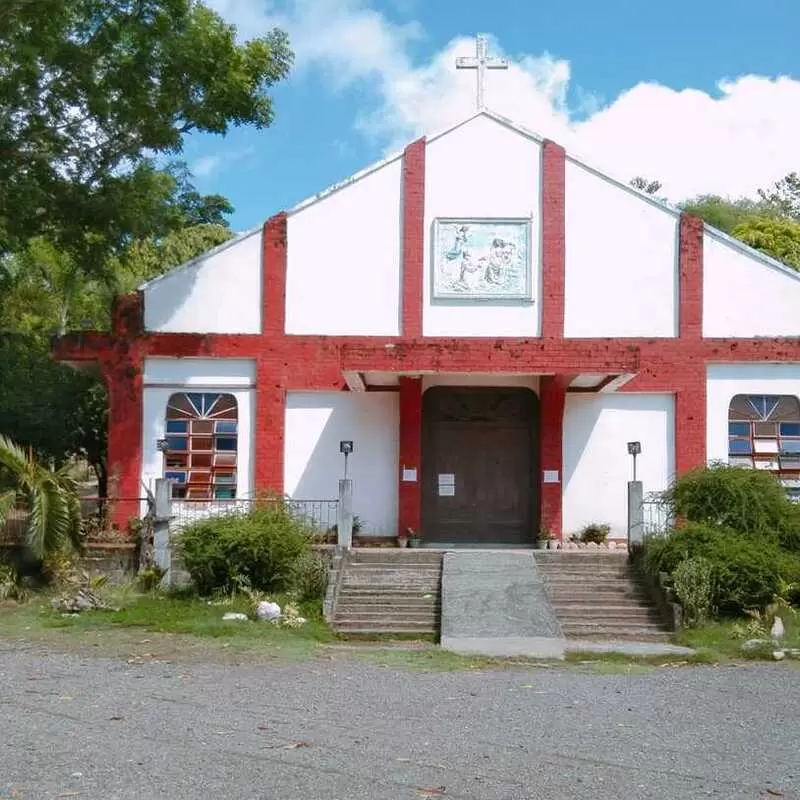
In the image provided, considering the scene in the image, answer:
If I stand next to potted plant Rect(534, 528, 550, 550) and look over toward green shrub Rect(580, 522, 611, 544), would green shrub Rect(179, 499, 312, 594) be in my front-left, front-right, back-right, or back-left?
back-right

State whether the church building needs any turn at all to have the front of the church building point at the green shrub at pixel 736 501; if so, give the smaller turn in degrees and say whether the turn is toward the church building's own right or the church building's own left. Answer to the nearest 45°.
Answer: approximately 45° to the church building's own left

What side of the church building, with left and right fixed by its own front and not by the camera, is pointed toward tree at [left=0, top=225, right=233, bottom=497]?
right

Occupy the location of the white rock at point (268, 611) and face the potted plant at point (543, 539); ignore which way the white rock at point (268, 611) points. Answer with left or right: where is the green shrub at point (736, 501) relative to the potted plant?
right

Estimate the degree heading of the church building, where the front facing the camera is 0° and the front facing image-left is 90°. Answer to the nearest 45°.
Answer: approximately 0°

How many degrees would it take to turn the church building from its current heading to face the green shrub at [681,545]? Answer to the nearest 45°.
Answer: approximately 45° to its left
